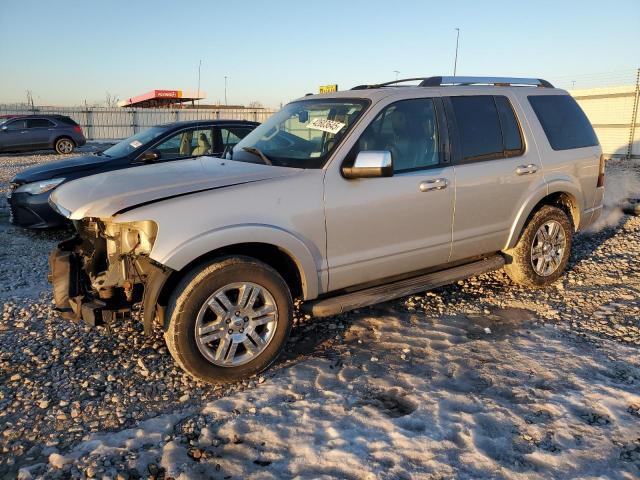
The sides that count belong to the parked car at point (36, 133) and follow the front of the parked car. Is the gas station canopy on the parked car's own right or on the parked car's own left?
on the parked car's own right

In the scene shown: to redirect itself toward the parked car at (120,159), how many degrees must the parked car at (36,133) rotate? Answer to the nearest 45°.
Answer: approximately 90° to its left

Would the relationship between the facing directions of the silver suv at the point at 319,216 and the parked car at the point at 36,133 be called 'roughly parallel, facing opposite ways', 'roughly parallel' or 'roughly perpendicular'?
roughly parallel

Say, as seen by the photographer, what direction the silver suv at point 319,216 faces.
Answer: facing the viewer and to the left of the viewer

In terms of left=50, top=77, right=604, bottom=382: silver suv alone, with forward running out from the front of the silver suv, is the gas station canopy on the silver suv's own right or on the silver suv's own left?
on the silver suv's own right

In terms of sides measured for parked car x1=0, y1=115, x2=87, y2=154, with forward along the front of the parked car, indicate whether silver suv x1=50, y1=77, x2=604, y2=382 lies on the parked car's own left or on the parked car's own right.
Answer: on the parked car's own left

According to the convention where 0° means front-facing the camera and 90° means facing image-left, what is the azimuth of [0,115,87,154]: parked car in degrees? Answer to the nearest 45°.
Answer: approximately 90°

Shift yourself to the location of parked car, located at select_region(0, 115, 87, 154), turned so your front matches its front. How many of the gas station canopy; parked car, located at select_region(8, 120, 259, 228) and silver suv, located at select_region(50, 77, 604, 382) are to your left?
2

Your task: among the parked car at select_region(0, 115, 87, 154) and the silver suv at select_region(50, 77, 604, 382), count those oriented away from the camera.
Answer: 0
